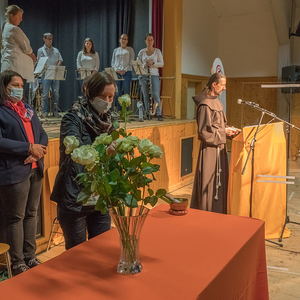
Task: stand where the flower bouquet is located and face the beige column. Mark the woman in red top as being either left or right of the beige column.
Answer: left

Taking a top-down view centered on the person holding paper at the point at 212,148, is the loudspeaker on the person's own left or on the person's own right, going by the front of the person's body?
on the person's own left

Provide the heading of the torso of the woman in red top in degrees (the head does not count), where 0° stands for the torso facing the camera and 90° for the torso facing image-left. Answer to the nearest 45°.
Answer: approximately 315°

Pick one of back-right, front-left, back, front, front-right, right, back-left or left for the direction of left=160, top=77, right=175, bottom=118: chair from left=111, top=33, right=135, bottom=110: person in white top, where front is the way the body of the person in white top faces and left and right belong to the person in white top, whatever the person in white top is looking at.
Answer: left

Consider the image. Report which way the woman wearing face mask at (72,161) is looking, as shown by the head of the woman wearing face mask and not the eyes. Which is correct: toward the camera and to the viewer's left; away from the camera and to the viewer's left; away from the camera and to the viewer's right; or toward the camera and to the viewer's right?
toward the camera and to the viewer's right

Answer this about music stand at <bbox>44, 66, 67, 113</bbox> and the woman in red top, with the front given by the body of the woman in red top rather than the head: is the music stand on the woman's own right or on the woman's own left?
on the woman's own left

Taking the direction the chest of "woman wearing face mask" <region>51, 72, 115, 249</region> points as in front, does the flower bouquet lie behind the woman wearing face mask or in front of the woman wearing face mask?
in front
